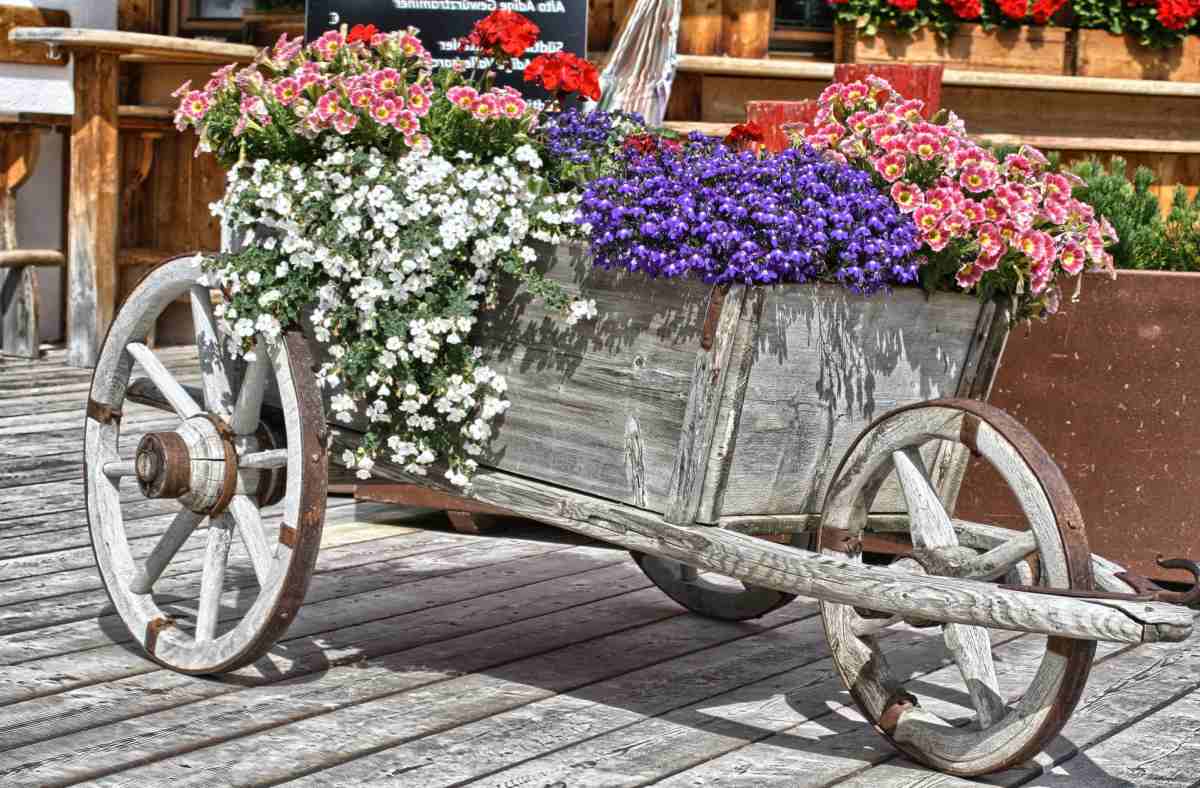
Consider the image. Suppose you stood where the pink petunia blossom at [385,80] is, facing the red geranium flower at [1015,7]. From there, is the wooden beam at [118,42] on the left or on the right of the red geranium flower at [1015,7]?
left

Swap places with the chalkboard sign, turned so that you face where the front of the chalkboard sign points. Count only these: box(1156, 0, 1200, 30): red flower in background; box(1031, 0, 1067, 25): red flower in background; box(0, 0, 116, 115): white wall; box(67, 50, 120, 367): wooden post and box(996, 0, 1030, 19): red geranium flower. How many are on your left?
3

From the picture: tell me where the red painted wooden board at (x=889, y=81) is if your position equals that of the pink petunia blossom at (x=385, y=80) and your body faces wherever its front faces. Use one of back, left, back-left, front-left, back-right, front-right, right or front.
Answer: back-left

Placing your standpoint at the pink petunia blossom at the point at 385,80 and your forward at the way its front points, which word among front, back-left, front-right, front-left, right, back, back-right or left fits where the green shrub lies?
back-left

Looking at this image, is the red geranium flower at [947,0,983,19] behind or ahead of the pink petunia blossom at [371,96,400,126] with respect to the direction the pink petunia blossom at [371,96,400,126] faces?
behind

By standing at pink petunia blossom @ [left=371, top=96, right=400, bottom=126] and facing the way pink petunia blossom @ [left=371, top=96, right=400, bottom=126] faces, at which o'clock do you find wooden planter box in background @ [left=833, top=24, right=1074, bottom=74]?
The wooden planter box in background is roughly at 7 o'clock from the pink petunia blossom.

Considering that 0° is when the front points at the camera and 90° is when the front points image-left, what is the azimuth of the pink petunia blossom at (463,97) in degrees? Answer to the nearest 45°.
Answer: approximately 0°

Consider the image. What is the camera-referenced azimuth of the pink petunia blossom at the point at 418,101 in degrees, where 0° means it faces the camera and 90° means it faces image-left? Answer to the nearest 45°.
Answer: approximately 0°
